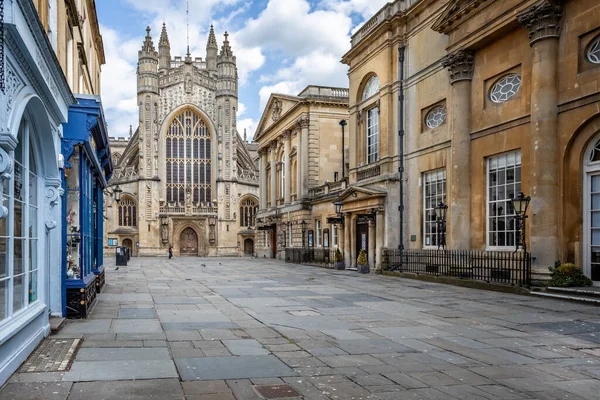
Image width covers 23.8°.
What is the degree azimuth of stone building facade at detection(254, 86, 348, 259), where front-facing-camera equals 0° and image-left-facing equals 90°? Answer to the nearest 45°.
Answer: approximately 45°

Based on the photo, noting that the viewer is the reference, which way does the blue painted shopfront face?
facing to the right of the viewer

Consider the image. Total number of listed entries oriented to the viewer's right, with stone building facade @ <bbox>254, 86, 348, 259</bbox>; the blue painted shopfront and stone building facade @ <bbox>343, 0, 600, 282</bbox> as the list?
1

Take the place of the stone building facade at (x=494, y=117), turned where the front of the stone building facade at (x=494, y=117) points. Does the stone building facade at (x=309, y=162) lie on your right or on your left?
on your right

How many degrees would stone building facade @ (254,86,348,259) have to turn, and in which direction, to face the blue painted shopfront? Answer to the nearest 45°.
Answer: approximately 45° to its left

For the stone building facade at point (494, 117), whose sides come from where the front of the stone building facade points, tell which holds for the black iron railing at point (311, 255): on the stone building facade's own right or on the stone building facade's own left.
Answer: on the stone building facade's own right

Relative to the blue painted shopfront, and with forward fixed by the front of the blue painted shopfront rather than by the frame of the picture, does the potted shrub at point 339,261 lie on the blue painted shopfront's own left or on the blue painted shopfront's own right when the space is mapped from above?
on the blue painted shopfront's own left

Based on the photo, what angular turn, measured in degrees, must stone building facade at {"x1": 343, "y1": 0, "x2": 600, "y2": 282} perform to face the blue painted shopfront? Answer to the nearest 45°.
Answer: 0° — it already faces it

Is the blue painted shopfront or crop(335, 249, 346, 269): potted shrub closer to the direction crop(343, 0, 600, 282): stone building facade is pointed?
the blue painted shopfront

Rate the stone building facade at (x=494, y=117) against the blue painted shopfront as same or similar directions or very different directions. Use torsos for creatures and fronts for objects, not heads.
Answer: very different directions

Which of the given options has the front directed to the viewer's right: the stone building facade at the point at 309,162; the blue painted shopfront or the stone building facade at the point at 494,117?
the blue painted shopfront
